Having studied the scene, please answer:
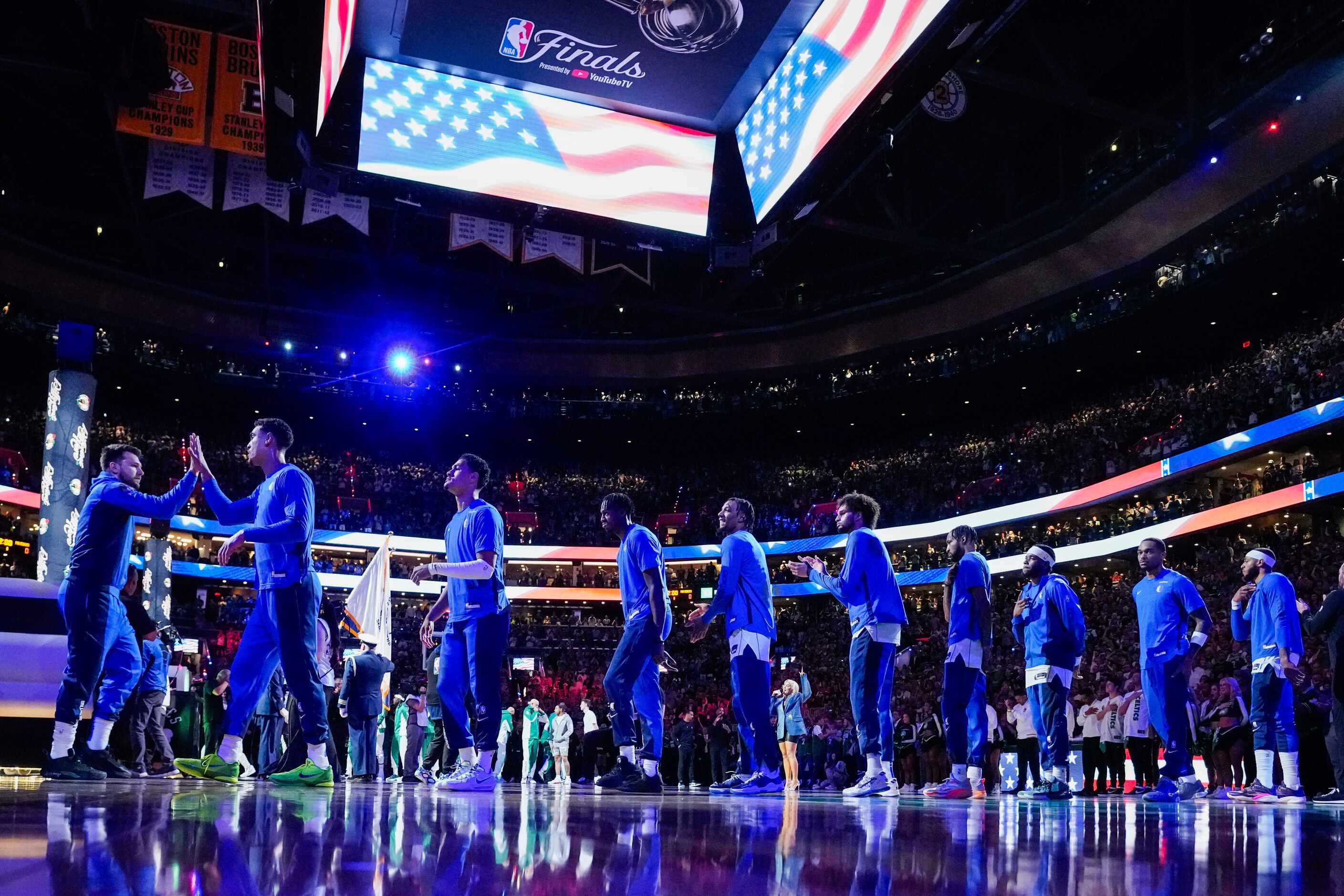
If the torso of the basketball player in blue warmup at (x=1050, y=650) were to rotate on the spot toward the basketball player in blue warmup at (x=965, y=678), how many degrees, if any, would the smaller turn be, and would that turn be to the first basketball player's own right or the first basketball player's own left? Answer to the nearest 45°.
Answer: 0° — they already face them

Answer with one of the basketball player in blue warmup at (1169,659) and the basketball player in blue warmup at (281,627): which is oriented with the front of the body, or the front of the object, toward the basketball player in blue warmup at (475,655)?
the basketball player in blue warmup at (1169,659)

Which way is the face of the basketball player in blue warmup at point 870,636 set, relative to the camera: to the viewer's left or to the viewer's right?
to the viewer's left

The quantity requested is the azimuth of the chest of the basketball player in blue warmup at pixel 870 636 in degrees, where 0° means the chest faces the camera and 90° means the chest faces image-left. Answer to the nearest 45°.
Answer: approximately 90°

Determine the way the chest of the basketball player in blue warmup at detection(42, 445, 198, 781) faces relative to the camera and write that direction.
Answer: to the viewer's right

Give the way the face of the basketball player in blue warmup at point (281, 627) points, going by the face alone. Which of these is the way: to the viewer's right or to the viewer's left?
to the viewer's left

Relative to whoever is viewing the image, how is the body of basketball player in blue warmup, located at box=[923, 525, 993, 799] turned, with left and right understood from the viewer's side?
facing to the left of the viewer

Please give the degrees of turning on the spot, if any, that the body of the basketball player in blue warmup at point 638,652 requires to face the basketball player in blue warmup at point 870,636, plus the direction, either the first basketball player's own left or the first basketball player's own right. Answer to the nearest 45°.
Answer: approximately 180°

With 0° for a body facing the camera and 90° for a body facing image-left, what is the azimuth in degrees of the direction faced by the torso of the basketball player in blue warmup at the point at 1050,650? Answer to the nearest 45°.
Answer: approximately 45°

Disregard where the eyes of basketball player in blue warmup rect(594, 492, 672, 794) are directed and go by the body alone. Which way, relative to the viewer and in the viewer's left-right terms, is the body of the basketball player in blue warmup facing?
facing to the left of the viewer
